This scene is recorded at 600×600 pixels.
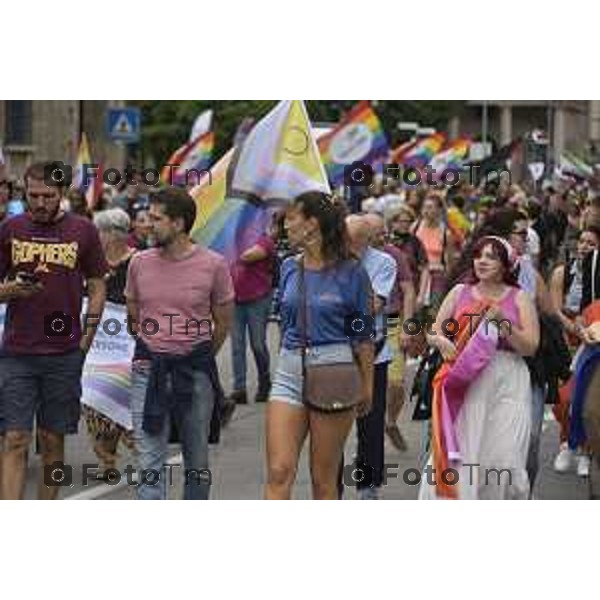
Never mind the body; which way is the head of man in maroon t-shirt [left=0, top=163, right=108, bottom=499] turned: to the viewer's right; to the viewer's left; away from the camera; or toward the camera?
toward the camera

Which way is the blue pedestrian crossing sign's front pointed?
toward the camera

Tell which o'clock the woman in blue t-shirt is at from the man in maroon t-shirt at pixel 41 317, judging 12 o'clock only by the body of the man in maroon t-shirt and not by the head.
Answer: The woman in blue t-shirt is roughly at 10 o'clock from the man in maroon t-shirt.

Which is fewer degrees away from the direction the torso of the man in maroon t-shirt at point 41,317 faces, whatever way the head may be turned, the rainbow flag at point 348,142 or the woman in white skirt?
the woman in white skirt

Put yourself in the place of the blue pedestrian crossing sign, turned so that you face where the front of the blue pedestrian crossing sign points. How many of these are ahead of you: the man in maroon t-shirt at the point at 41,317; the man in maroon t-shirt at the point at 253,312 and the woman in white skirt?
3

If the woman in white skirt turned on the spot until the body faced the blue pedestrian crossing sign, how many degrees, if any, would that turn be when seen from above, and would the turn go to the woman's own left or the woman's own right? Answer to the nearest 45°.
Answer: approximately 135° to the woman's own right

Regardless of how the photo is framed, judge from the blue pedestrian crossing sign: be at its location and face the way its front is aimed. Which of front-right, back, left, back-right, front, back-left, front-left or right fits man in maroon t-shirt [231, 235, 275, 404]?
front

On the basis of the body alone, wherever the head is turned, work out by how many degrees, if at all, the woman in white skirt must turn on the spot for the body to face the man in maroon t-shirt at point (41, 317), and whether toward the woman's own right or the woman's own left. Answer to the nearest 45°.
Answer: approximately 45° to the woman's own right

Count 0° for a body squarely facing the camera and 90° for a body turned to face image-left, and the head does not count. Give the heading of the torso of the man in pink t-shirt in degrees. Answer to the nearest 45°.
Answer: approximately 0°

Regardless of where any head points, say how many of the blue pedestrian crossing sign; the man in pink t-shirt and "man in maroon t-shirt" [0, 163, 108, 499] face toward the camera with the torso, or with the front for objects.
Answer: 3

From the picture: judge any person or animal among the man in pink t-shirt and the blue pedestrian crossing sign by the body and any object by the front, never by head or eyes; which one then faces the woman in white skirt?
the blue pedestrian crossing sign

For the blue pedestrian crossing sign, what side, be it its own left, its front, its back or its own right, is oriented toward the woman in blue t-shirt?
front

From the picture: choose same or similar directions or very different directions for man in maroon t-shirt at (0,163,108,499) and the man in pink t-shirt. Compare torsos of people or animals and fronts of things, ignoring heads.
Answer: same or similar directions

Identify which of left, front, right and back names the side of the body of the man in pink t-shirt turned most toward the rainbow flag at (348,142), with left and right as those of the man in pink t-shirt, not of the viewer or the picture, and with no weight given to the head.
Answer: back

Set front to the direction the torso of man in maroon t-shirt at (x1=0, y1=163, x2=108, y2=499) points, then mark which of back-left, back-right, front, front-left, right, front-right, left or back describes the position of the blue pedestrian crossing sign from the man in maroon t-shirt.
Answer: back

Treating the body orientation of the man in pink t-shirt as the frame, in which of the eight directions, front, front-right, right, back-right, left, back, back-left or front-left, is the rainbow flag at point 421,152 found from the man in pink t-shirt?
back

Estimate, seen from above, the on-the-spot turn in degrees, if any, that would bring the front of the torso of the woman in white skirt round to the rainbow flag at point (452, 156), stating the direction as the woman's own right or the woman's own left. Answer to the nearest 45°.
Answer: approximately 135° to the woman's own right

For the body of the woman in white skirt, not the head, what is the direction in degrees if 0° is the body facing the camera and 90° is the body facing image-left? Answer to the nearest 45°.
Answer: approximately 45°

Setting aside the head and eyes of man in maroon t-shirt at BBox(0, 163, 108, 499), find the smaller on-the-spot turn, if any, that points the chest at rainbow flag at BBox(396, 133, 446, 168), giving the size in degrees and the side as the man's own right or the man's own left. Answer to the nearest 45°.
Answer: approximately 180°
